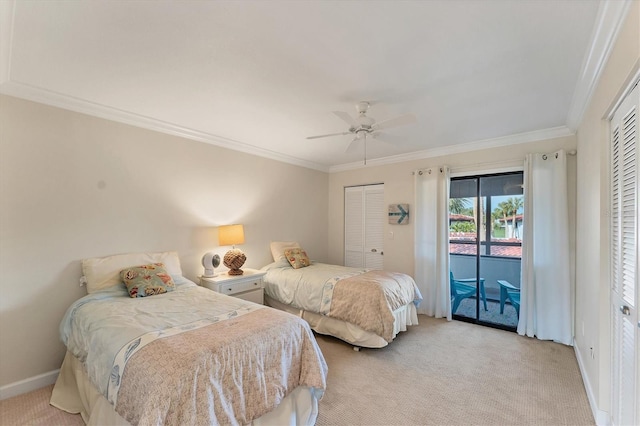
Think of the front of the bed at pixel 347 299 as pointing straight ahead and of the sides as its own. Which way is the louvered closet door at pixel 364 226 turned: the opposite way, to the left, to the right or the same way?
to the right

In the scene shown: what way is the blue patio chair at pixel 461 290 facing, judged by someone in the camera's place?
facing to the right of the viewer

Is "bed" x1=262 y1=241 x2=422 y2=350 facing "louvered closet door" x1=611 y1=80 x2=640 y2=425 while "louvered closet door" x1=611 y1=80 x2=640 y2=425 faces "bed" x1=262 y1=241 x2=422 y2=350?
yes

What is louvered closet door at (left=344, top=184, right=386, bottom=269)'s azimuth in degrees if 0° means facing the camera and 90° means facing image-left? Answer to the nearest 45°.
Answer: approximately 45°

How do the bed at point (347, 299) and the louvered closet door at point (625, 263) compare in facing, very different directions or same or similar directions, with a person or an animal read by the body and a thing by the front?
very different directions

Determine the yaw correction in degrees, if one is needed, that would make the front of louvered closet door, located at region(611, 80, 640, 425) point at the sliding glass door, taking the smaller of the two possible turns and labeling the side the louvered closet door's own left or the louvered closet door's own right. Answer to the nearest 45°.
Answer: approximately 45° to the louvered closet door's own right

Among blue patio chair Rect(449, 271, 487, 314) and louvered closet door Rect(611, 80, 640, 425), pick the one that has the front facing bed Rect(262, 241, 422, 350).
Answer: the louvered closet door

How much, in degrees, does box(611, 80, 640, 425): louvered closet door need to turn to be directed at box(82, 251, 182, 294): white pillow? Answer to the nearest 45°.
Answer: approximately 45° to its left

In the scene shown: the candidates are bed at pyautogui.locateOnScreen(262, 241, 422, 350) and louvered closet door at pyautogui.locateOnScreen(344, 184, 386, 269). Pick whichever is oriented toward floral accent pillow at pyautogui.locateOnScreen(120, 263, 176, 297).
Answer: the louvered closet door

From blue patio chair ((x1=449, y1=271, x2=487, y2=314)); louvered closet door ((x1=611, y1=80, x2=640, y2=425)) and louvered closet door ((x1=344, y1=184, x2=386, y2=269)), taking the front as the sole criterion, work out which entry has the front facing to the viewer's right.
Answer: the blue patio chair

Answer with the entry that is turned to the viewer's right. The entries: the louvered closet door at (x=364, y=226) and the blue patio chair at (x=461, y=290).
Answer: the blue patio chair

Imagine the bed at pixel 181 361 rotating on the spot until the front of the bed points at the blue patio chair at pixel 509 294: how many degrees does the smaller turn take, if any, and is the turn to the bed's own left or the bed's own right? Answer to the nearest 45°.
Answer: approximately 45° to the bed's own left
